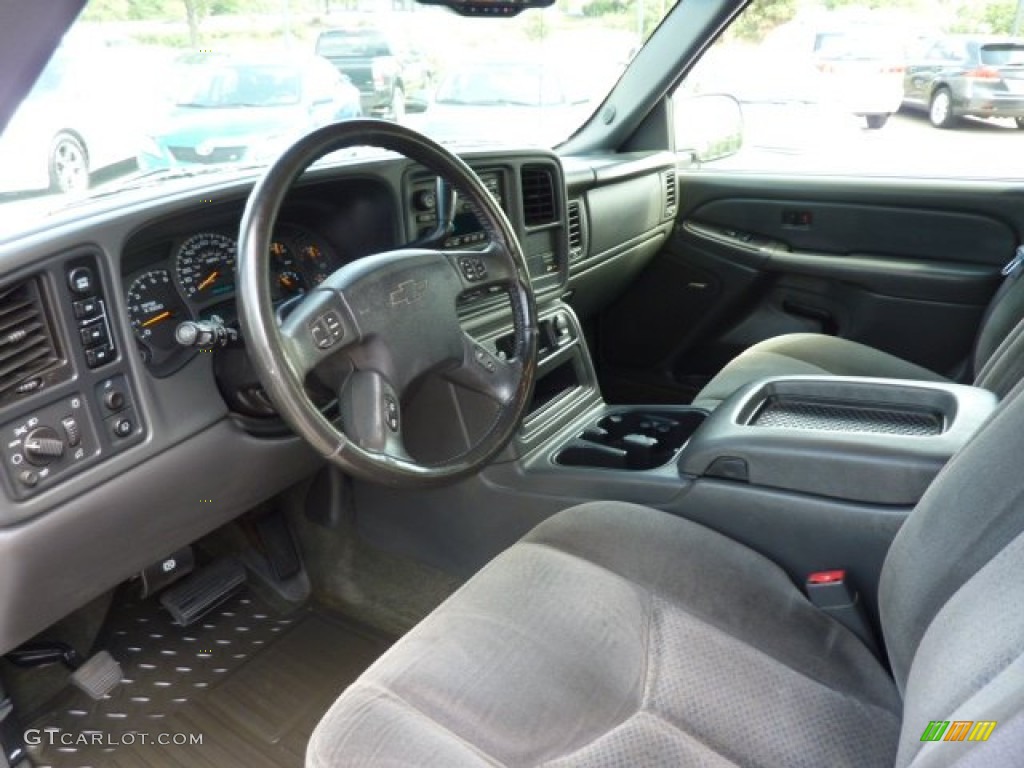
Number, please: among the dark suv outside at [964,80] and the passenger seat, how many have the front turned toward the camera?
0

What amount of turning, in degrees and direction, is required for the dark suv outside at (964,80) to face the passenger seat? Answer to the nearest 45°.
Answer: approximately 135° to its left

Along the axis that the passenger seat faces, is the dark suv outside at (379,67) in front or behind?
in front

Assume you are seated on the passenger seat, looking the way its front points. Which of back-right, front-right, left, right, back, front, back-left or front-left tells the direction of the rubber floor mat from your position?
front-left

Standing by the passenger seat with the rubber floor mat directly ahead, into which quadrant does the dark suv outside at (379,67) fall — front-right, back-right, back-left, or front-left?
front-right

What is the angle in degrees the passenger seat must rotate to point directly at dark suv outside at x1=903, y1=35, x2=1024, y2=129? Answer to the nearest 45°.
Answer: approximately 90° to its right

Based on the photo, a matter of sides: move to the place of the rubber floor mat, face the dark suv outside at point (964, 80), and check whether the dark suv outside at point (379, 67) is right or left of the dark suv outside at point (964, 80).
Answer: left

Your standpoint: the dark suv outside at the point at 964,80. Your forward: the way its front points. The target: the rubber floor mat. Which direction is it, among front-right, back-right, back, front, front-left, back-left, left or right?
left

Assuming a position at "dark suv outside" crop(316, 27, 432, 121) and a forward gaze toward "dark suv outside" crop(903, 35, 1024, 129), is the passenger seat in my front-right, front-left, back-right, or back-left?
front-right

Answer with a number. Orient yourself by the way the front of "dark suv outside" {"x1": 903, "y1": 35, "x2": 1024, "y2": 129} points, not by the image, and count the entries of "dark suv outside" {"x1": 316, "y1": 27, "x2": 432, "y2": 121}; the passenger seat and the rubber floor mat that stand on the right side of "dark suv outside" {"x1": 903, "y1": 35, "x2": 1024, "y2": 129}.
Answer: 0

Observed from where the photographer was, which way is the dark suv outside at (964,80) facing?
facing away from the viewer and to the left of the viewer
